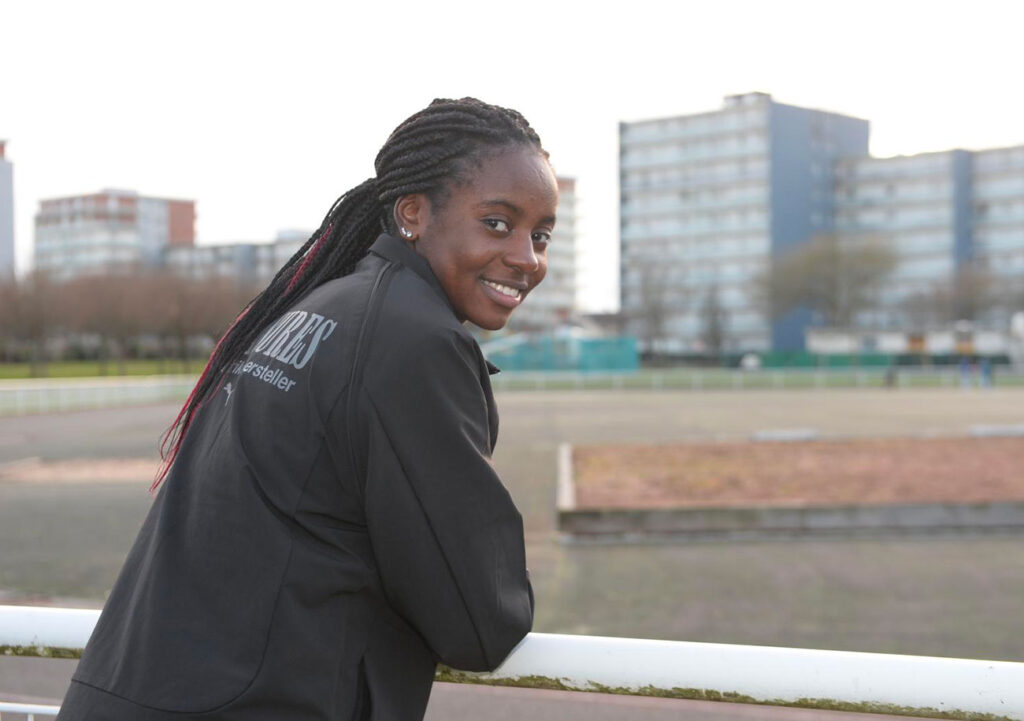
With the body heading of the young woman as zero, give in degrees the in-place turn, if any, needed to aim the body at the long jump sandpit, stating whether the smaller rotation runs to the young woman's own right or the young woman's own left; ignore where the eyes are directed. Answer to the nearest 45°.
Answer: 0° — they already face it

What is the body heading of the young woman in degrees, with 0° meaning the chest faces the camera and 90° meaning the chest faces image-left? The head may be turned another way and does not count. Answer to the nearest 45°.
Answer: approximately 225°

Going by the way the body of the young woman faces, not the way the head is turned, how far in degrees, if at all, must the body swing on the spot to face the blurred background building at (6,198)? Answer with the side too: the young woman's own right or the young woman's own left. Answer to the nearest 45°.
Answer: approximately 45° to the young woman's own left

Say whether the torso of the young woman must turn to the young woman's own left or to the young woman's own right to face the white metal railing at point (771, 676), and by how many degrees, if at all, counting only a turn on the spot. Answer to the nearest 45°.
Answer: approximately 45° to the young woman's own right

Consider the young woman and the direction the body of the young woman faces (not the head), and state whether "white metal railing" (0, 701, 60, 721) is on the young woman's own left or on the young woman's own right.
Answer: on the young woman's own left

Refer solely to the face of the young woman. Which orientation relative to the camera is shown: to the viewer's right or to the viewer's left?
to the viewer's right
